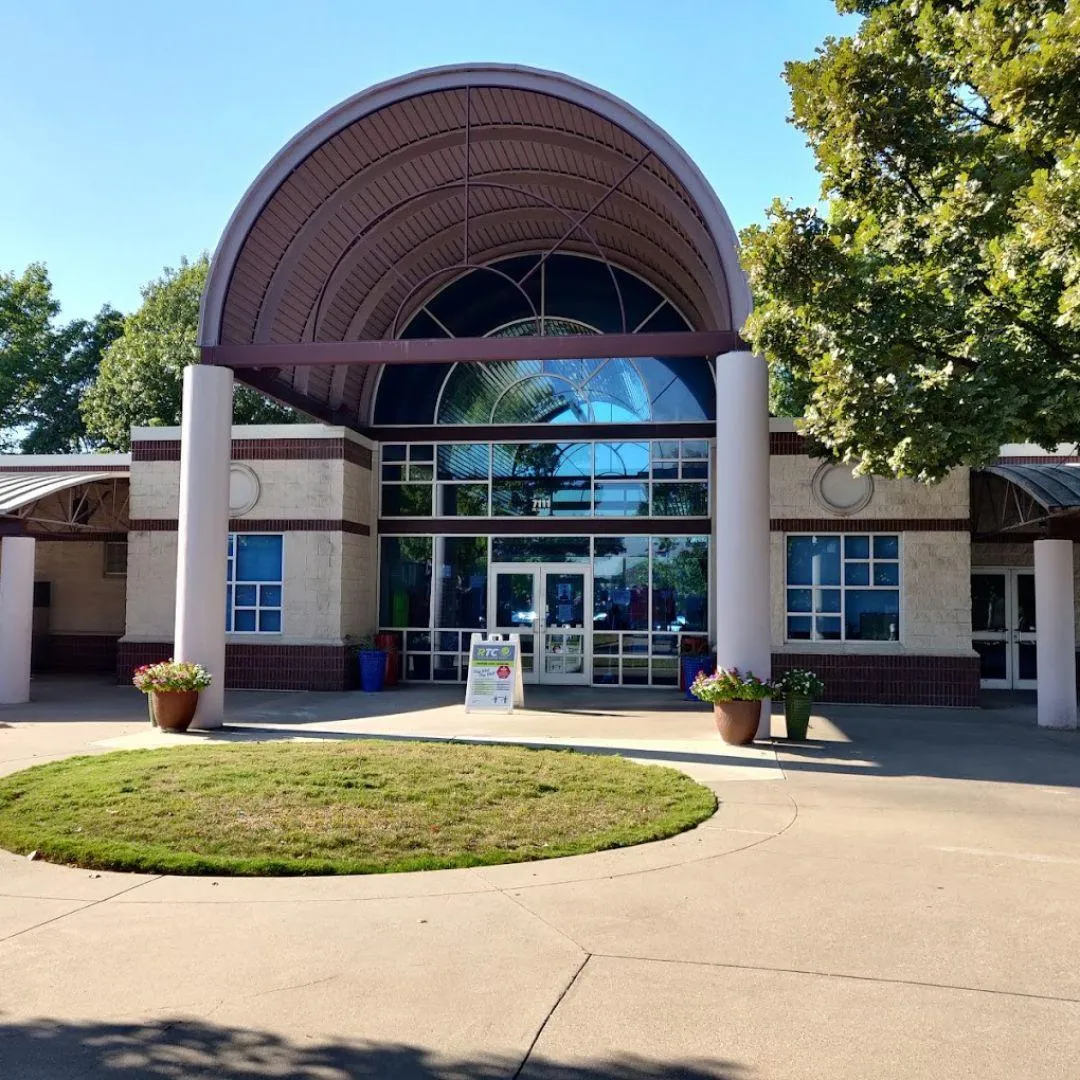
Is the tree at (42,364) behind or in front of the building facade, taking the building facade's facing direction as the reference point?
behind

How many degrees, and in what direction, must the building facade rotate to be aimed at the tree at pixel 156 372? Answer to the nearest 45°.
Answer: approximately 135° to its right

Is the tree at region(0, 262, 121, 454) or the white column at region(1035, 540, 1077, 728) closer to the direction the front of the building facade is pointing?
the white column

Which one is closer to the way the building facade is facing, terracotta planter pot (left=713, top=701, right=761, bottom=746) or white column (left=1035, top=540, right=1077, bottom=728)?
the terracotta planter pot

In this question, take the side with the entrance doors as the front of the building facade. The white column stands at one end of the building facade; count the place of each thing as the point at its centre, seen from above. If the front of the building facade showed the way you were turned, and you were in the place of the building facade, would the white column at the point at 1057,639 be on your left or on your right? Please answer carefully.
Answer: on your left

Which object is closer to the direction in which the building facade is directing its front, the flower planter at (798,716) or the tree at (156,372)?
the flower planter

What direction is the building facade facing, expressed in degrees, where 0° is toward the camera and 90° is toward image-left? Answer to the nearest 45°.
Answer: approximately 0°

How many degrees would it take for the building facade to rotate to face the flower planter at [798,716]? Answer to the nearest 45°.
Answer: approximately 45° to its left
